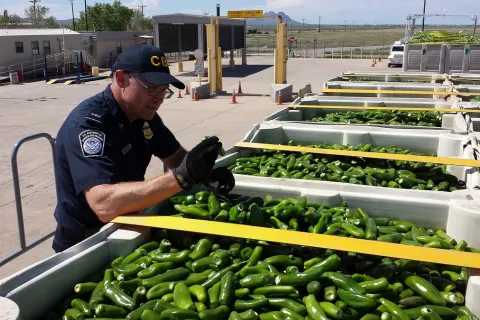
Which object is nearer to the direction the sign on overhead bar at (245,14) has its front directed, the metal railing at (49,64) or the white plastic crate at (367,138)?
the white plastic crate

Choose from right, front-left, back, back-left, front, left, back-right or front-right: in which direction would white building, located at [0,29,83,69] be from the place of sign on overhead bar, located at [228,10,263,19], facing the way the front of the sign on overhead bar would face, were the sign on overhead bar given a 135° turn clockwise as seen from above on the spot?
front

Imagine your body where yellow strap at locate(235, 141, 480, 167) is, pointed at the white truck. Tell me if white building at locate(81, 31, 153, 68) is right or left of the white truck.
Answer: left

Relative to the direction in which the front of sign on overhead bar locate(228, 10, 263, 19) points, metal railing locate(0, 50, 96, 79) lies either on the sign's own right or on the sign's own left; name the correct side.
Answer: on the sign's own right

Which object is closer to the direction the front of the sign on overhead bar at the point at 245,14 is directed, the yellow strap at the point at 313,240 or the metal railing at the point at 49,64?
the yellow strap

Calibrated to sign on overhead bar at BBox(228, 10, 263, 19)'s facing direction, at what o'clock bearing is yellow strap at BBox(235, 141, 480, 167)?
The yellow strap is roughly at 12 o'clock from the sign on overhead bar.

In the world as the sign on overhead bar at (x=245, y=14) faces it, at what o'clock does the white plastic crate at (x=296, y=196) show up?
The white plastic crate is roughly at 12 o'clock from the sign on overhead bar.

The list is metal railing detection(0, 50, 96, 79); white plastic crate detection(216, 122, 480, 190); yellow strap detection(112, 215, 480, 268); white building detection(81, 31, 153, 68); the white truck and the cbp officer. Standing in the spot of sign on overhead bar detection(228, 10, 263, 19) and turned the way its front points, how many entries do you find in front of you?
3

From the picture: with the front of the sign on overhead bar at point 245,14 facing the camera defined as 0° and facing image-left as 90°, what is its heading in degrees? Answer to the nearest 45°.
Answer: approximately 0°

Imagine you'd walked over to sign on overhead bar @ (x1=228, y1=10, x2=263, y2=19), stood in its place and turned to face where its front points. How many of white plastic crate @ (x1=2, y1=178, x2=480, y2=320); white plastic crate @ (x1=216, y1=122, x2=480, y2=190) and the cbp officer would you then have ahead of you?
3

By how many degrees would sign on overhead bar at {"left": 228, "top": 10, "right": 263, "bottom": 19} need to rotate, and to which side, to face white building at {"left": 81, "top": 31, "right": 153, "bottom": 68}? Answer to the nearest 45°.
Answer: approximately 135° to its right

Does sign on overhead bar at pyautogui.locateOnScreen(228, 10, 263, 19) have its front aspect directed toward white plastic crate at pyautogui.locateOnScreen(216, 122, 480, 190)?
yes
